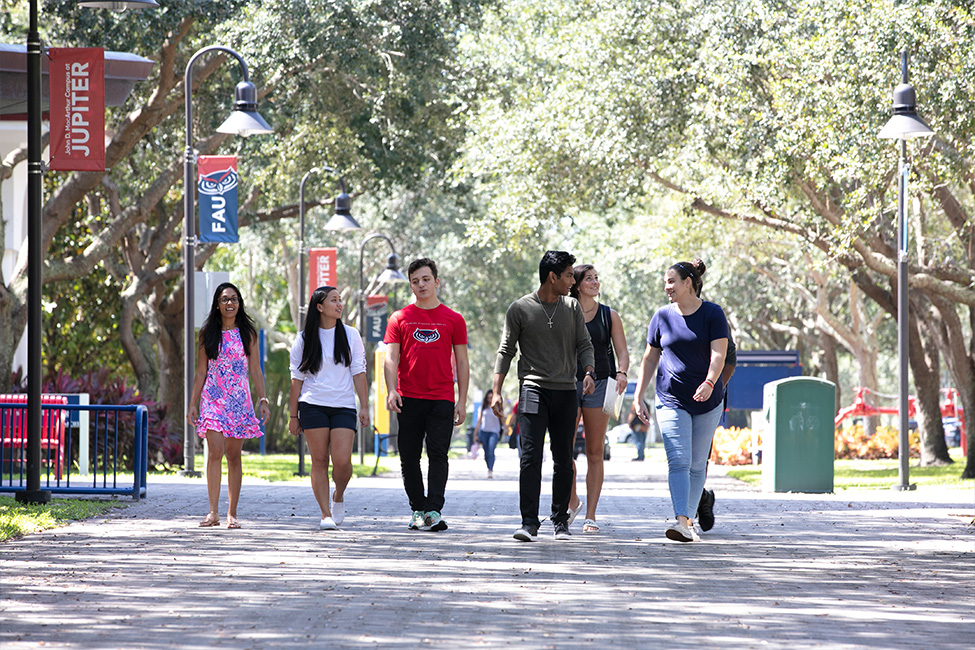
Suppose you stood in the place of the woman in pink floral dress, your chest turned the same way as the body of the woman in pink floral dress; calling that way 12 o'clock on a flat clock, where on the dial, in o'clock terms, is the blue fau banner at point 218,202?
The blue fau banner is roughly at 6 o'clock from the woman in pink floral dress.

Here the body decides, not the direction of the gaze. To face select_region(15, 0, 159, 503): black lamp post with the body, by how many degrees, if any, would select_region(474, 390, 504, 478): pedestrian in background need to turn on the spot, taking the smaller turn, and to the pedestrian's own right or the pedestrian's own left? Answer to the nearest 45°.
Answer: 0° — they already face it

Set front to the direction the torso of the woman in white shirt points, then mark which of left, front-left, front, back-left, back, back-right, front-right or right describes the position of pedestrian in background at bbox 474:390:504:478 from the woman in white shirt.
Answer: back

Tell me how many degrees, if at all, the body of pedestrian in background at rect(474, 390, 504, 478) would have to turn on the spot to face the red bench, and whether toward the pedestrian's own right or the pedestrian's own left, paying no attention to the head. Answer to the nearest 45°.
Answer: approximately 45° to the pedestrian's own right

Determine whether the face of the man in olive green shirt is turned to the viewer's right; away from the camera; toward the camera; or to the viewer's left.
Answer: to the viewer's right

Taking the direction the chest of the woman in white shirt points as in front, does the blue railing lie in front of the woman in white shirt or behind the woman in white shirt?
behind

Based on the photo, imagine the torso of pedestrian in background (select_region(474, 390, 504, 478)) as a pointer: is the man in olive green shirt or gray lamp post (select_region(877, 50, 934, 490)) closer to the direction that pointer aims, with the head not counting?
the man in olive green shirt
